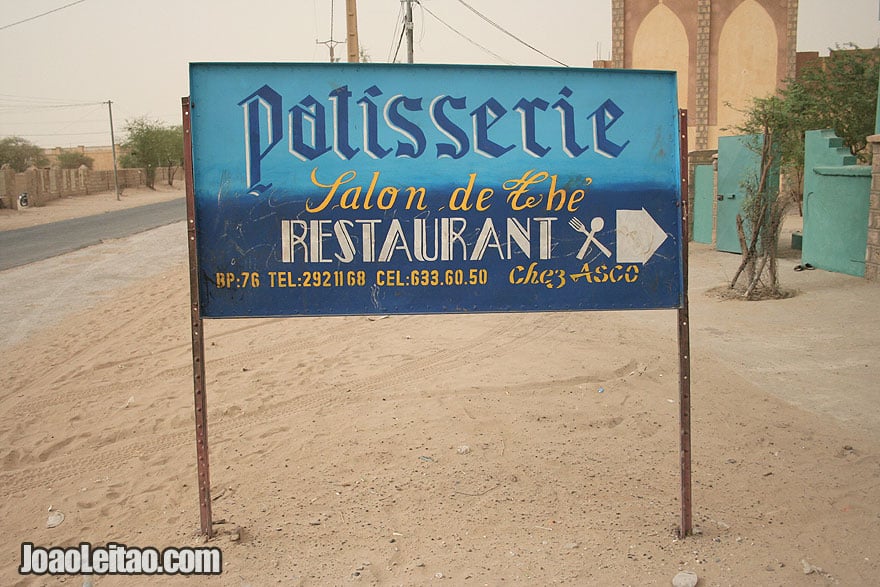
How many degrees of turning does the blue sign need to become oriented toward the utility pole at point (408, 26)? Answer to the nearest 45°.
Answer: approximately 180°

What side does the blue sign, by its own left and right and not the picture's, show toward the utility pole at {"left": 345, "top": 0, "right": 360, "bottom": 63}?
back

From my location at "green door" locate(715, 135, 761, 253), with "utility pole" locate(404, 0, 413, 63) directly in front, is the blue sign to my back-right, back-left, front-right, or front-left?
back-left

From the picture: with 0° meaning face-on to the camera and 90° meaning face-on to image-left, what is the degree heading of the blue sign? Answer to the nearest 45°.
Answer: approximately 0°

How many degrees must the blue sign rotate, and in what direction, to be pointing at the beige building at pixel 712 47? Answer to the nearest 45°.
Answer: approximately 180°
